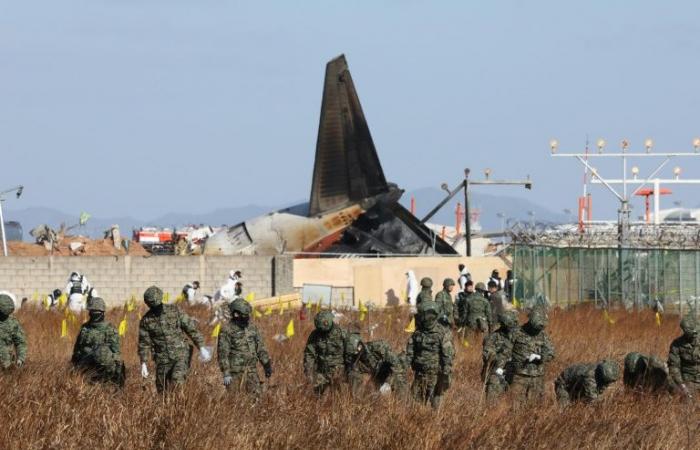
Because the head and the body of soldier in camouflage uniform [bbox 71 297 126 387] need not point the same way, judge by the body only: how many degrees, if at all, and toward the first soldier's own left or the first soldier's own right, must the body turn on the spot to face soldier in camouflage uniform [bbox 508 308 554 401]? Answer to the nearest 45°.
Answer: approximately 90° to the first soldier's own left

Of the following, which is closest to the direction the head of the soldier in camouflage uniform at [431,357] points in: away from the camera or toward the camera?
toward the camera

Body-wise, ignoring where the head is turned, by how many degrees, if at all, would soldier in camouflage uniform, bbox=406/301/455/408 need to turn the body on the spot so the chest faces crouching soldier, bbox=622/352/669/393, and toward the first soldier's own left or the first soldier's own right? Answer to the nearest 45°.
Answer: approximately 90° to the first soldier's own left

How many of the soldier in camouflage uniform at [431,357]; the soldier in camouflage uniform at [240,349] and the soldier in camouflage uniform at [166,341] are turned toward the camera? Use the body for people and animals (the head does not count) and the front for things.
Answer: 3

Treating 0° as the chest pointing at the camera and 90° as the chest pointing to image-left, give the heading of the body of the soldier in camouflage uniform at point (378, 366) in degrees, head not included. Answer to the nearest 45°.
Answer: approximately 45°

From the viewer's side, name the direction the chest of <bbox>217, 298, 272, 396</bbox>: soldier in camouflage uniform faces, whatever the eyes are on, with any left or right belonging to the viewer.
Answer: facing the viewer

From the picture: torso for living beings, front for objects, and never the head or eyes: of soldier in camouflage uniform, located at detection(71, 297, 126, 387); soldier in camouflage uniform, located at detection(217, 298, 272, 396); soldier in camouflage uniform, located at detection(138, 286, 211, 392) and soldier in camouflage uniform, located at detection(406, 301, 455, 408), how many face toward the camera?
4

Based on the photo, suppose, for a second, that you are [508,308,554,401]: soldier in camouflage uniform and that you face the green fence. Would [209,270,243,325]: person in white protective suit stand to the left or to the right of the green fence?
left

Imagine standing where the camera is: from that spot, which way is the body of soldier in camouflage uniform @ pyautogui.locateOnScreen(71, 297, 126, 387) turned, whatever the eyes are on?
toward the camera

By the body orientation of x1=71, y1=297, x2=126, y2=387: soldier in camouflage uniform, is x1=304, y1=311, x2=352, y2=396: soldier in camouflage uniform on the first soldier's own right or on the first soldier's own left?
on the first soldier's own left

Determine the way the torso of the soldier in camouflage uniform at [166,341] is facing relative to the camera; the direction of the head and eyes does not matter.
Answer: toward the camera

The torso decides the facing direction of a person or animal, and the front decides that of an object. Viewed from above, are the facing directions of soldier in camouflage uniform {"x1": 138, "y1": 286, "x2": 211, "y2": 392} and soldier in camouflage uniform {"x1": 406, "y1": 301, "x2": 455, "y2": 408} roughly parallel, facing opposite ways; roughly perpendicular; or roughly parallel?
roughly parallel

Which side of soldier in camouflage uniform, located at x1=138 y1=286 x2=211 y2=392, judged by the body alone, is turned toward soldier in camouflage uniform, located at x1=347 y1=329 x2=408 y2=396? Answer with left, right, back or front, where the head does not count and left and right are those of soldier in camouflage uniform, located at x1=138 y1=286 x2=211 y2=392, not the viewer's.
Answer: left

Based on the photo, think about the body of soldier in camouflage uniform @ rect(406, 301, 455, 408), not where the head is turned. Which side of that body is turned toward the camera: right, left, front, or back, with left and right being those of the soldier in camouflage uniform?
front
